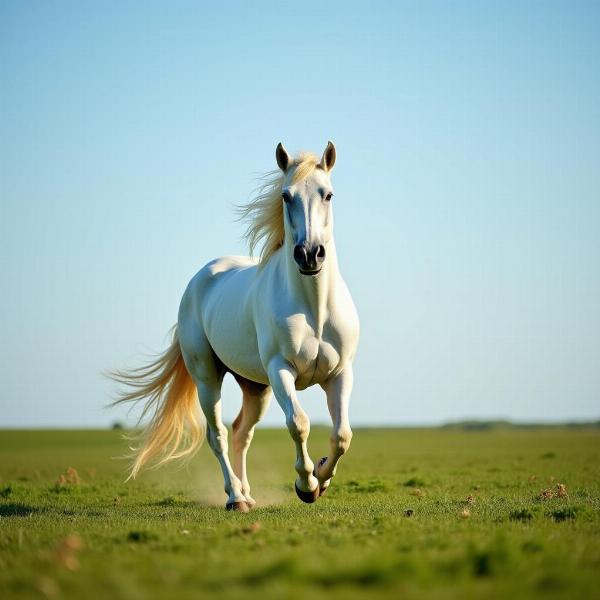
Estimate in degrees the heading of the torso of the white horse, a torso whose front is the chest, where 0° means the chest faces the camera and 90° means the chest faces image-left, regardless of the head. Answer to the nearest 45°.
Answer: approximately 315°
